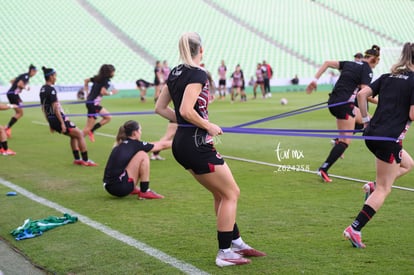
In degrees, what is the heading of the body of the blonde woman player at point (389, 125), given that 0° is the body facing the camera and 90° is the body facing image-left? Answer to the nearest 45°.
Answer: approximately 225°

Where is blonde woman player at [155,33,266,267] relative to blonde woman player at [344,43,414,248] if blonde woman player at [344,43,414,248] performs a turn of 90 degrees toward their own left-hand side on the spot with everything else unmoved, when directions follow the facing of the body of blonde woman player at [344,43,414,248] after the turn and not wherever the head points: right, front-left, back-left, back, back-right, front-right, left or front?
left
